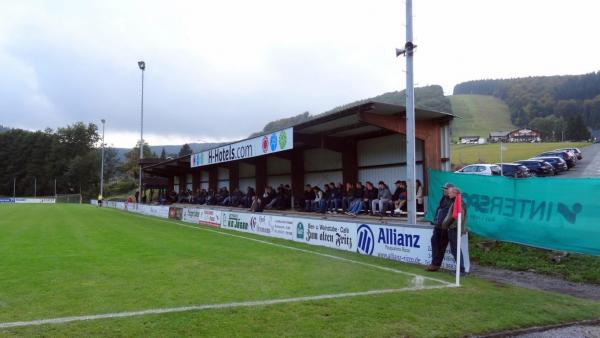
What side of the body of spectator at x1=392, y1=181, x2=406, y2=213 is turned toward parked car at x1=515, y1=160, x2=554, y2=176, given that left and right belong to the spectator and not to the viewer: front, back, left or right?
back

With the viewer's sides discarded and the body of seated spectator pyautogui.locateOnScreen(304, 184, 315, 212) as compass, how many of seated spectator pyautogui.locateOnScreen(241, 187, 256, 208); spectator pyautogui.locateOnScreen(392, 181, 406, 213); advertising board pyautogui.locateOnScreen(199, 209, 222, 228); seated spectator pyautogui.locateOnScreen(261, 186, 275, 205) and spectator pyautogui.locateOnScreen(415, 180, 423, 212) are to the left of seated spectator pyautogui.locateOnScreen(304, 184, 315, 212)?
2

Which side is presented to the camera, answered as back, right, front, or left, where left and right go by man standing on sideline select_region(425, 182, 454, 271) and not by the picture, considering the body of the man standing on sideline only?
left

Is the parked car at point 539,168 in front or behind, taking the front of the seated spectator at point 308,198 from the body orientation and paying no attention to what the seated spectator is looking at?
behind

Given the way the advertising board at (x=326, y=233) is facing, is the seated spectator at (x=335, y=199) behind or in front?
behind

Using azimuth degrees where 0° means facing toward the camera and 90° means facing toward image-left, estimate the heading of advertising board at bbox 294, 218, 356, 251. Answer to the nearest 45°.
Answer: approximately 45°

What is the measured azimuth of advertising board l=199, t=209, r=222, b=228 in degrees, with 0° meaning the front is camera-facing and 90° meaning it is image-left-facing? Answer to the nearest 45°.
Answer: approximately 45°

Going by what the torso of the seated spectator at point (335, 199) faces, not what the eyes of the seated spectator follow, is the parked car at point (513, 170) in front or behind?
behind

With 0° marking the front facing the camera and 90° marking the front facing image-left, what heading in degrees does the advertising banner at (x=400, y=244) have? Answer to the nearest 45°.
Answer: approximately 45°

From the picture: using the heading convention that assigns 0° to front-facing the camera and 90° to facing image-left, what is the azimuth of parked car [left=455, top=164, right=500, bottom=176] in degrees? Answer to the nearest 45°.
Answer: approximately 90°
